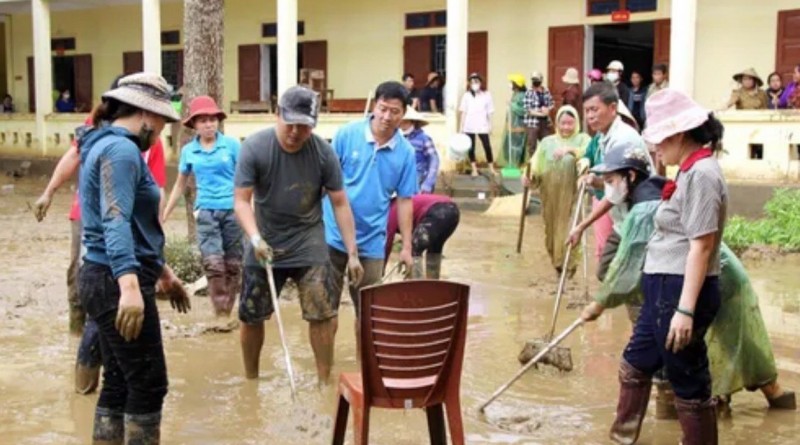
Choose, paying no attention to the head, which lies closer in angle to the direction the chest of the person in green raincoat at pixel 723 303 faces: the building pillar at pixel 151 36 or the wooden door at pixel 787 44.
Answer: the building pillar

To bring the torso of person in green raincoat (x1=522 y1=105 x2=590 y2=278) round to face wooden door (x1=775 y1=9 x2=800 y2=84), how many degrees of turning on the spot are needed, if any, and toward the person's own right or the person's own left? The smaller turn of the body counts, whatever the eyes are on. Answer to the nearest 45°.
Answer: approximately 135° to the person's own left

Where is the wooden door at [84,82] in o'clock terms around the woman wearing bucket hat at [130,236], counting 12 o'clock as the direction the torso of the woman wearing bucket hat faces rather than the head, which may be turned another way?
The wooden door is roughly at 9 o'clock from the woman wearing bucket hat.

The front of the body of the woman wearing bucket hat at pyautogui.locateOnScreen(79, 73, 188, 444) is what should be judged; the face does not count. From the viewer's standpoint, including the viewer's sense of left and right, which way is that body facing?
facing to the right of the viewer

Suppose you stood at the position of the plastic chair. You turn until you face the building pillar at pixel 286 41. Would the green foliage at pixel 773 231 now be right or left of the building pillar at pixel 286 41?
right

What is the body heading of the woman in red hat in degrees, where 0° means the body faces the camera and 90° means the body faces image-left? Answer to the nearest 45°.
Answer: approximately 0°

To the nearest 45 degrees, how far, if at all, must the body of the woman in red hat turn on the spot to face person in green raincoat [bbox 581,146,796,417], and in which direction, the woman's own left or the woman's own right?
approximately 45° to the woman's own left

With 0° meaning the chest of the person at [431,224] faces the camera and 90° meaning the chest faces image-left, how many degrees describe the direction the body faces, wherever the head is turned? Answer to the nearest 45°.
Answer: approximately 90°

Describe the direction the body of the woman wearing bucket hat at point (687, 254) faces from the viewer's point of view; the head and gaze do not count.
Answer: to the viewer's left

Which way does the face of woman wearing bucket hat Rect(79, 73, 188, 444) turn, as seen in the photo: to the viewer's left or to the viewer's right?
to the viewer's right

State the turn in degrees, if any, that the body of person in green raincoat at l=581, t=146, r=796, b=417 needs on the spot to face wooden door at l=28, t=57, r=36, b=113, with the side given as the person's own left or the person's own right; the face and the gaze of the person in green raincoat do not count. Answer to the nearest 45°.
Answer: approximately 45° to the person's own right

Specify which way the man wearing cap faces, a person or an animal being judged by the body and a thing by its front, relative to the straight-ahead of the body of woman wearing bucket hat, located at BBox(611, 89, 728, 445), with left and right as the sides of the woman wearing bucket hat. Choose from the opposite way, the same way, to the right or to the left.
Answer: to the left

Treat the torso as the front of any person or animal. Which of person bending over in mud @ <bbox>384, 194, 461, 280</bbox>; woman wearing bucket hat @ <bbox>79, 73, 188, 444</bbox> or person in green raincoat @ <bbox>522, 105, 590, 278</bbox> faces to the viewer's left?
the person bending over in mud

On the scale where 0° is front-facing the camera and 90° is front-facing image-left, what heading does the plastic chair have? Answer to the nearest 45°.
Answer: approximately 135°
